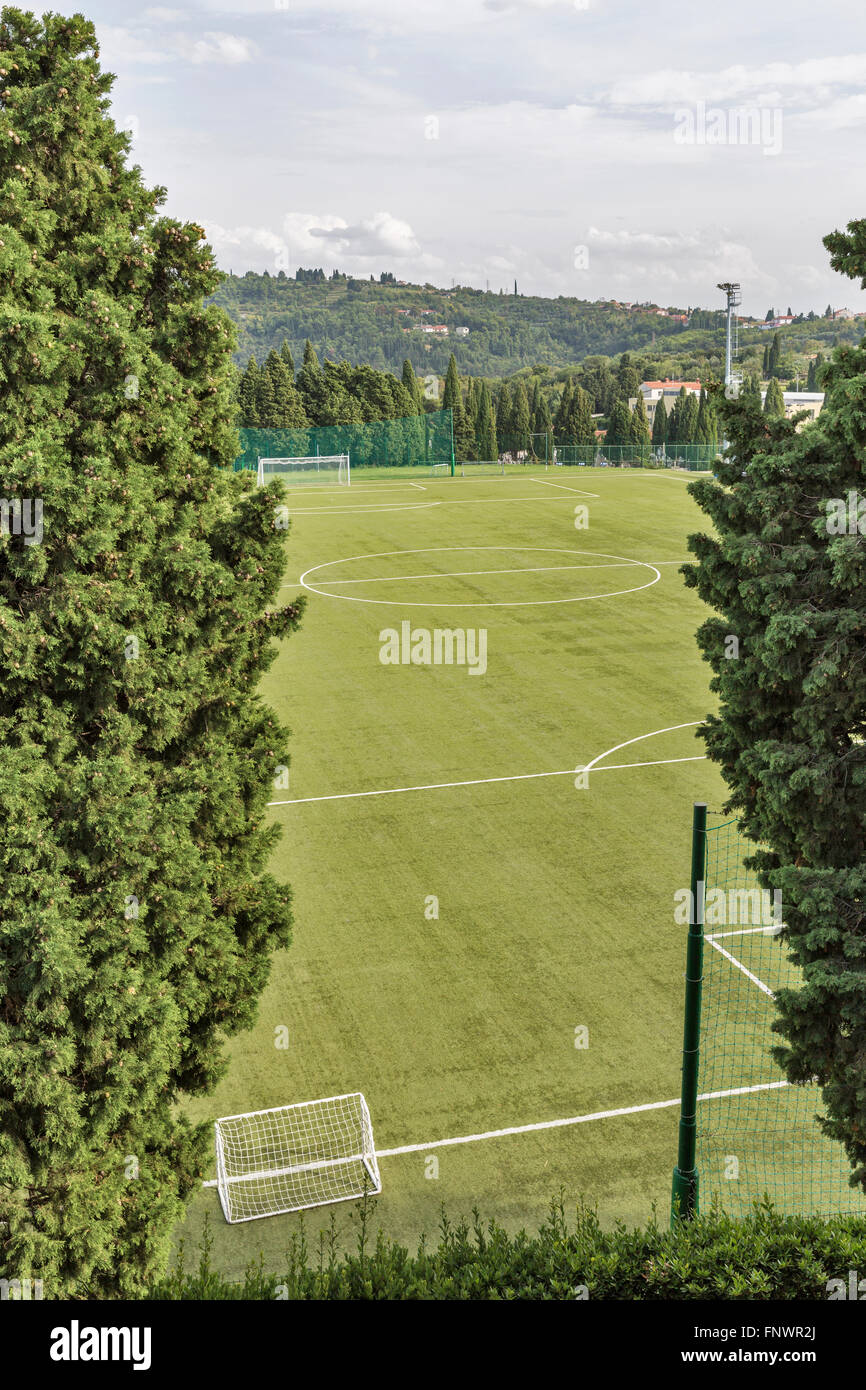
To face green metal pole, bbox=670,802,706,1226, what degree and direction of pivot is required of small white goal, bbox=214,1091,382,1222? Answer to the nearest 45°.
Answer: approximately 135° to its right

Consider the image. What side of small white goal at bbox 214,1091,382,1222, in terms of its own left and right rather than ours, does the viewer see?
back

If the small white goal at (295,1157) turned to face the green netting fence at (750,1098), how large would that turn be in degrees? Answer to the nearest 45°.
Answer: approximately 90° to its right
